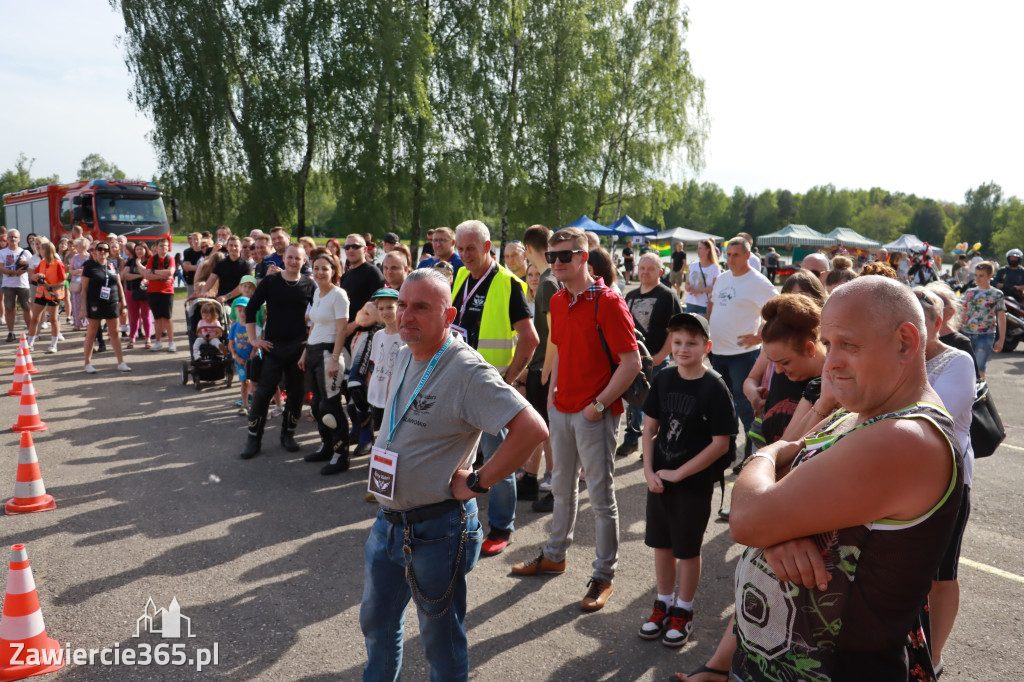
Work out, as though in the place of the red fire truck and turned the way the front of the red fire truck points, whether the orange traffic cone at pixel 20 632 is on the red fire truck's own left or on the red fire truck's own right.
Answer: on the red fire truck's own right

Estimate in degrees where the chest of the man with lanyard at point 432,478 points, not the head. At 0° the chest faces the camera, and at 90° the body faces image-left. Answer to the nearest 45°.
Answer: approximately 45°

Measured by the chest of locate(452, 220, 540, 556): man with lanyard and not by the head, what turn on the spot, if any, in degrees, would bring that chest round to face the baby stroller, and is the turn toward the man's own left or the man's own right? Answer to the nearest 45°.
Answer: approximately 90° to the man's own right

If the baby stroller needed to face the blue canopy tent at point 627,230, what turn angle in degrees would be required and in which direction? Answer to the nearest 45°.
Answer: approximately 135° to its left

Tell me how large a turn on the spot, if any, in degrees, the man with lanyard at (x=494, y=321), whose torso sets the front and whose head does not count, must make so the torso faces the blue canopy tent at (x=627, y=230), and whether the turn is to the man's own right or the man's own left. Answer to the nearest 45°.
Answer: approximately 135° to the man's own right

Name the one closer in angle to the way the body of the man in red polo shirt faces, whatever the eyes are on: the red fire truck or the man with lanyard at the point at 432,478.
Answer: the man with lanyard

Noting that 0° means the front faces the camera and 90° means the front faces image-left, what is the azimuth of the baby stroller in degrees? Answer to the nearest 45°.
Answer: approximately 0°

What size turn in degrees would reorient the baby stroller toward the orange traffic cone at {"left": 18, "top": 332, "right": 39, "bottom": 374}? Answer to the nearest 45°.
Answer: approximately 90° to its right

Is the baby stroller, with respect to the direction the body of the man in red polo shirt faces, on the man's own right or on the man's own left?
on the man's own right
